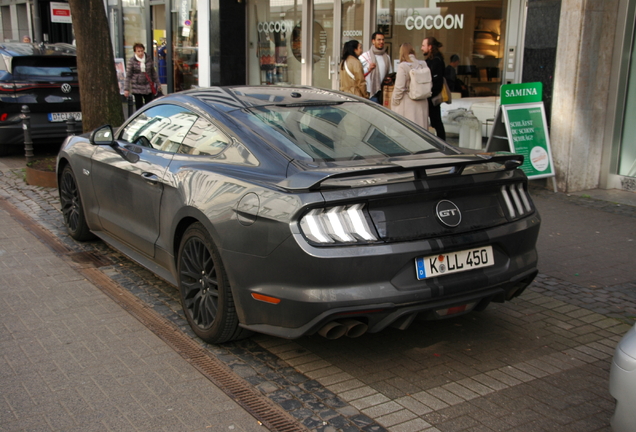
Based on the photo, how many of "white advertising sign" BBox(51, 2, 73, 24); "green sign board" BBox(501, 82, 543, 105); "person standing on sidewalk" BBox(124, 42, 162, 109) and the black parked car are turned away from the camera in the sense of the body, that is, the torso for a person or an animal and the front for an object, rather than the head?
1

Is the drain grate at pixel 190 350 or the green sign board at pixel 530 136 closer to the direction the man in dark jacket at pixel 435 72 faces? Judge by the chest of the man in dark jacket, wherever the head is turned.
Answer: the drain grate

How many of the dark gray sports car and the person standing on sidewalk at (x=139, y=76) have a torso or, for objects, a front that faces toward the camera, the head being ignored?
1

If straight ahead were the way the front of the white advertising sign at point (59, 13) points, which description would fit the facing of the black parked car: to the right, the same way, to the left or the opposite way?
the opposite way

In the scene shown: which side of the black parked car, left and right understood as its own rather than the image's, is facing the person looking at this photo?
back

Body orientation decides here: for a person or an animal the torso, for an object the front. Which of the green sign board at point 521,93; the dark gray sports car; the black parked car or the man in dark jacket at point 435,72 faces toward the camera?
the green sign board

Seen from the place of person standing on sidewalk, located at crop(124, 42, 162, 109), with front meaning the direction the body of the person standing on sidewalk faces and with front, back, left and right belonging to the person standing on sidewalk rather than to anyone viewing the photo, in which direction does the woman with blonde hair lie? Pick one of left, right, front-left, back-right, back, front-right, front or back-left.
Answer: front-left

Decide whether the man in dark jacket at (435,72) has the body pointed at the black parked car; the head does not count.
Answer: yes

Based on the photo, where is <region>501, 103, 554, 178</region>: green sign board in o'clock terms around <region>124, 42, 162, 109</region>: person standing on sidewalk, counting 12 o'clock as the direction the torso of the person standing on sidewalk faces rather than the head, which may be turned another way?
The green sign board is roughly at 11 o'clock from the person standing on sidewalk.

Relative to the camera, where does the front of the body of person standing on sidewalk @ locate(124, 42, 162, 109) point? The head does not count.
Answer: toward the camera

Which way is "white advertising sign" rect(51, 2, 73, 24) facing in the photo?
toward the camera

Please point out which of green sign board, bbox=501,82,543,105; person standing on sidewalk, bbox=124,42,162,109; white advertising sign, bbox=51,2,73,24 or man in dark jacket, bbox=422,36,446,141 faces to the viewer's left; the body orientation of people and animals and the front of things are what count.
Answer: the man in dark jacket

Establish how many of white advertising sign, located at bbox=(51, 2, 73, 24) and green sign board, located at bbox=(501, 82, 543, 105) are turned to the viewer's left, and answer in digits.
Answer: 0

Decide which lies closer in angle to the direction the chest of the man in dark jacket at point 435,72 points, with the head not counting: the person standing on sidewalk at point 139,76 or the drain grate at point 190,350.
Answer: the person standing on sidewalk

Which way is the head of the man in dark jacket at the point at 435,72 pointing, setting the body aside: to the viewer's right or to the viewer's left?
to the viewer's left

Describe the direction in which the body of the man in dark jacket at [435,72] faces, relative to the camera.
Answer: to the viewer's left

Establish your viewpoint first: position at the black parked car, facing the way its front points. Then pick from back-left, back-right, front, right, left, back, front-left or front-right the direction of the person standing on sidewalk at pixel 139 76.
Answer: front-right
